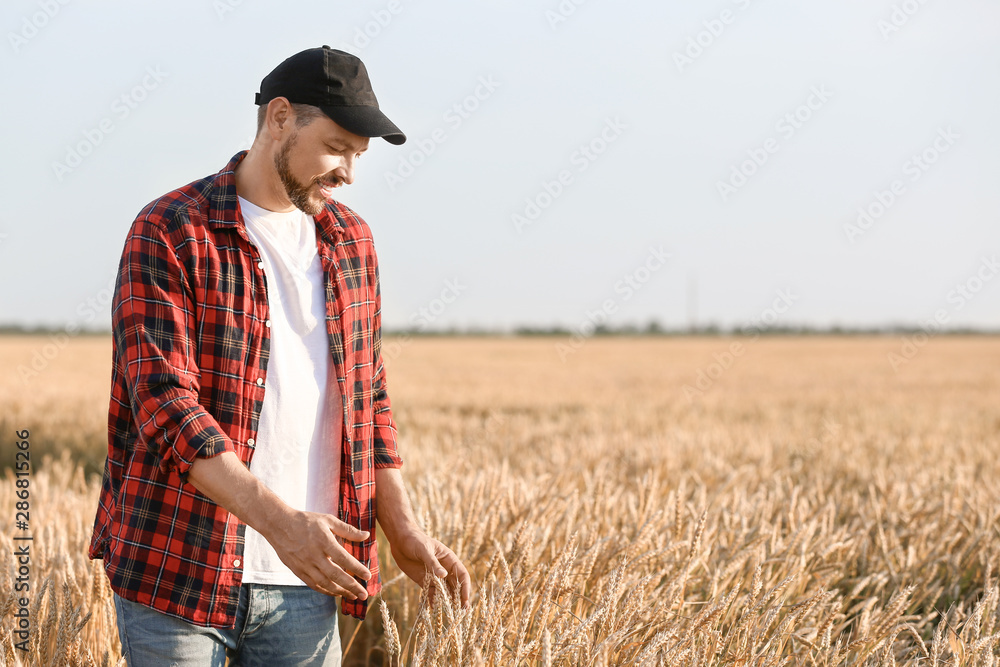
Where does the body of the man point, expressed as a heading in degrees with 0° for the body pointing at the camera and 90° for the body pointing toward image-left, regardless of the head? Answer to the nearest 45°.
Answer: approximately 315°
